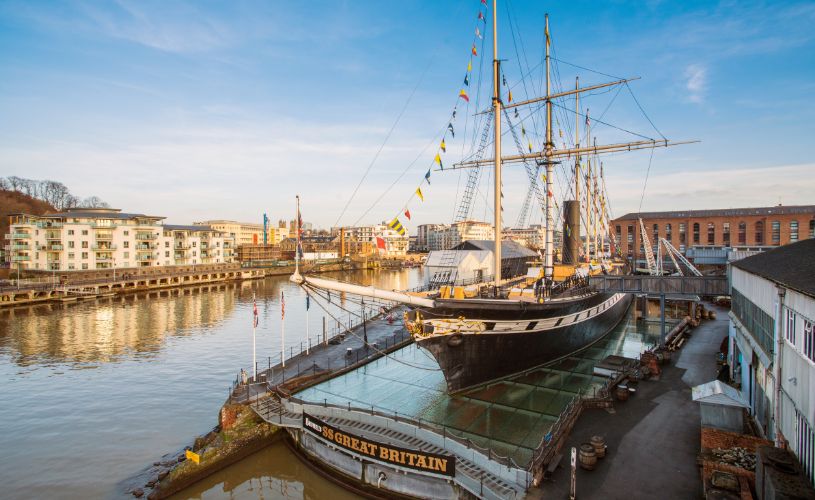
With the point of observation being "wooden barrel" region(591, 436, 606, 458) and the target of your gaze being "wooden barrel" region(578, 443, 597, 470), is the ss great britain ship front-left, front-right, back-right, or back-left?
back-right

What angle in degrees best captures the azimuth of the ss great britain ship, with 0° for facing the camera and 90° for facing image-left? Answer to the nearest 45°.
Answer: approximately 45°

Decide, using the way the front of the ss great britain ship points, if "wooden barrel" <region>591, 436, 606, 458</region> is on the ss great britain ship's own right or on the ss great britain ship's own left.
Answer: on the ss great britain ship's own left

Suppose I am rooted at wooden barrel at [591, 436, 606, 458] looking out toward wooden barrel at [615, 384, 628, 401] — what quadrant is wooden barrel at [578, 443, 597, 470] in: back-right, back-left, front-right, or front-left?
back-left
